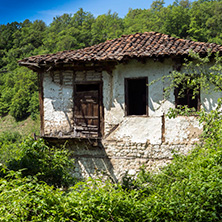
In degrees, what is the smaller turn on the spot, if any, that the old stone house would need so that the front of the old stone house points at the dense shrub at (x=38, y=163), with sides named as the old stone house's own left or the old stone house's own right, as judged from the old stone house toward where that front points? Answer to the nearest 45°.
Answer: approximately 45° to the old stone house's own right

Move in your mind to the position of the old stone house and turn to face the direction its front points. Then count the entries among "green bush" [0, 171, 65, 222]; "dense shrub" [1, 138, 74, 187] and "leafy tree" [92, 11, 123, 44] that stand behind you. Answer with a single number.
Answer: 1

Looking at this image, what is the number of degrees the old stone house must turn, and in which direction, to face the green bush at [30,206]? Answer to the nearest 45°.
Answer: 0° — it already faces it

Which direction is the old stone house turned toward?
toward the camera

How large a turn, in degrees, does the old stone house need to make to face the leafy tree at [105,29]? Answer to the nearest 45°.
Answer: approximately 180°

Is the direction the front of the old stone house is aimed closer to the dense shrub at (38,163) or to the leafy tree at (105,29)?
the dense shrub
